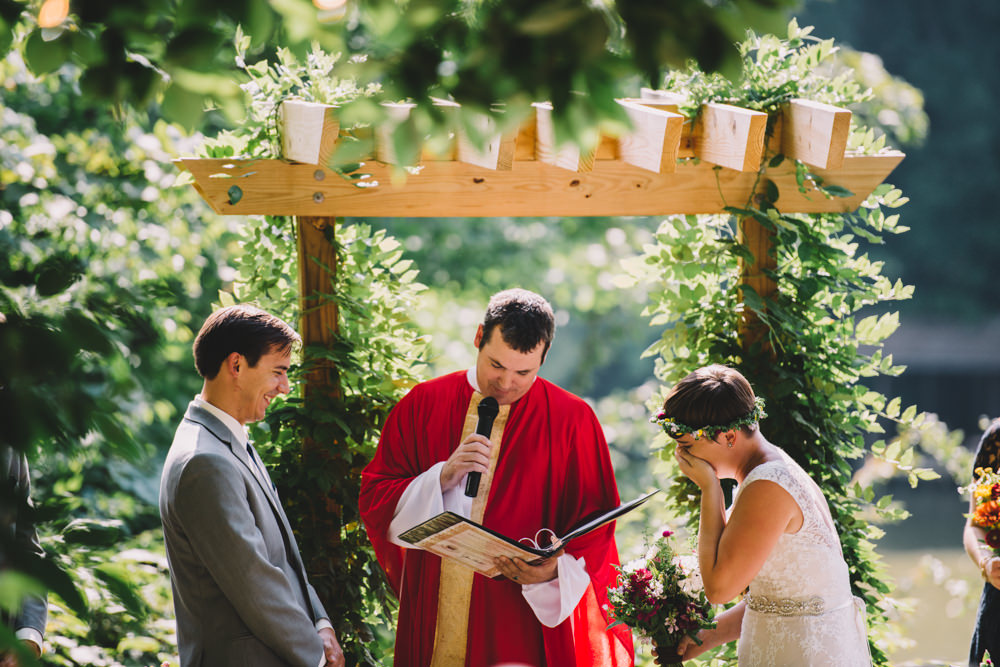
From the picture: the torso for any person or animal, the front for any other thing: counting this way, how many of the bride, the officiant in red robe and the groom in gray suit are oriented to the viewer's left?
1

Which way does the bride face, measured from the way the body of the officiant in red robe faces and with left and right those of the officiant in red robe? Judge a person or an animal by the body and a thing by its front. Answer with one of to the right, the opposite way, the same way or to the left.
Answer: to the right

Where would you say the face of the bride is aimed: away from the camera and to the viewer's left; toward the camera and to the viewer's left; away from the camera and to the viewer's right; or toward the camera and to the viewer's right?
toward the camera and to the viewer's left

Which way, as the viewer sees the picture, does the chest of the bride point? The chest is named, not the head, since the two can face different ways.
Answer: to the viewer's left

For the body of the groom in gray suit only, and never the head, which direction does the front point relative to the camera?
to the viewer's right

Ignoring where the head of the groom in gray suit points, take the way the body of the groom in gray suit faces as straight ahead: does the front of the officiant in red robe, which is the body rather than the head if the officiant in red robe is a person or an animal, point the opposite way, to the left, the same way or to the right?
to the right

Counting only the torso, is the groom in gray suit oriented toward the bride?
yes

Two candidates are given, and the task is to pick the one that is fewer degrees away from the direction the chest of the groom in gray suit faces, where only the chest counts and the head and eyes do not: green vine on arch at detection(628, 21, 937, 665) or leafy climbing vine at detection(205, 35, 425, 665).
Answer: the green vine on arch

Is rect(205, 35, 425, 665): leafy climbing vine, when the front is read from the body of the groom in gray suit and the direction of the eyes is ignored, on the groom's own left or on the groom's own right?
on the groom's own left

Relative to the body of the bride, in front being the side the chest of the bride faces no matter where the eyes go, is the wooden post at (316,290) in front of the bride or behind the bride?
in front

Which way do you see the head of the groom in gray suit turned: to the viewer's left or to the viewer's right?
to the viewer's right

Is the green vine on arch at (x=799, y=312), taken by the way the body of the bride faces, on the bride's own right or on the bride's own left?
on the bride's own right

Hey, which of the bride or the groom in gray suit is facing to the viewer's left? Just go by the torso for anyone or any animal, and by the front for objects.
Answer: the bride
